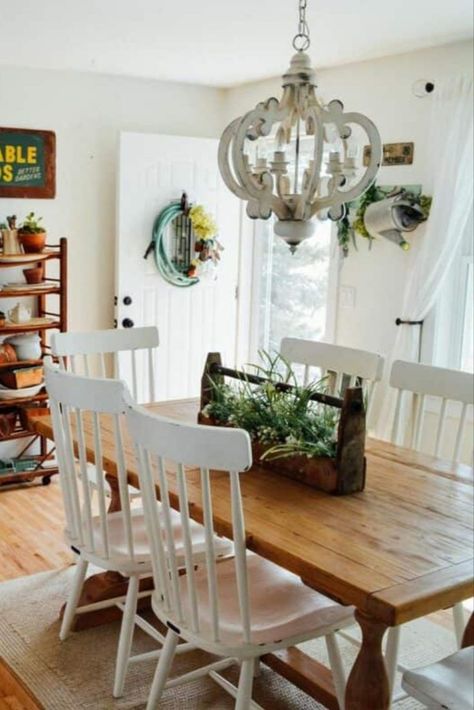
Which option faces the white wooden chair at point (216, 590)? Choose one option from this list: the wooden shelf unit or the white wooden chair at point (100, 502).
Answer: the wooden shelf unit

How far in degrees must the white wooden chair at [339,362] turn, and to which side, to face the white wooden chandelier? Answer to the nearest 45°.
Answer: approximately 45° to its left

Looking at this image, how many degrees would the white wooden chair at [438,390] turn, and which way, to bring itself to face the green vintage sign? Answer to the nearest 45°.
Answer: approximately 90° to its right

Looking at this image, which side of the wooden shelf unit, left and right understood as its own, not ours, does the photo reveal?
front

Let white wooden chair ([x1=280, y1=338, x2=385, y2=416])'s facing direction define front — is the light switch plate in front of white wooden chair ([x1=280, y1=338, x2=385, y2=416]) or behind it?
behind

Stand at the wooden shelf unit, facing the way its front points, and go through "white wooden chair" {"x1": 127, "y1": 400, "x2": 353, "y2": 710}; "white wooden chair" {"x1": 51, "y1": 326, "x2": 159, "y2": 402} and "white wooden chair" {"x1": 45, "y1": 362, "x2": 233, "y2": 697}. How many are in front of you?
3

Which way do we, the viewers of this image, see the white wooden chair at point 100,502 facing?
facing away from the viewer and to the right of the viewer

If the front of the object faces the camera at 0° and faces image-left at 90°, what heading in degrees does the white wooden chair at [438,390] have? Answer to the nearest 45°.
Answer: approximately 45°

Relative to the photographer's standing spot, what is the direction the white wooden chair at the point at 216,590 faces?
facing away from the viewer and to the right of the viewer

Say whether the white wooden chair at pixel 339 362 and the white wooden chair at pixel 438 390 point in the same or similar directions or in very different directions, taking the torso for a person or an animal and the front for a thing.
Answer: same or similar directions

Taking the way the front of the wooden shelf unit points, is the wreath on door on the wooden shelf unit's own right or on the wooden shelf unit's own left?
on the wooden shelf unit's own left

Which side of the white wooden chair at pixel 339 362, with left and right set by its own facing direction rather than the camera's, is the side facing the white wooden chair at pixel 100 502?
front

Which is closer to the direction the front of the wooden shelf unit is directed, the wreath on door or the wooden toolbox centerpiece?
the wooden toolbox centerpiece
